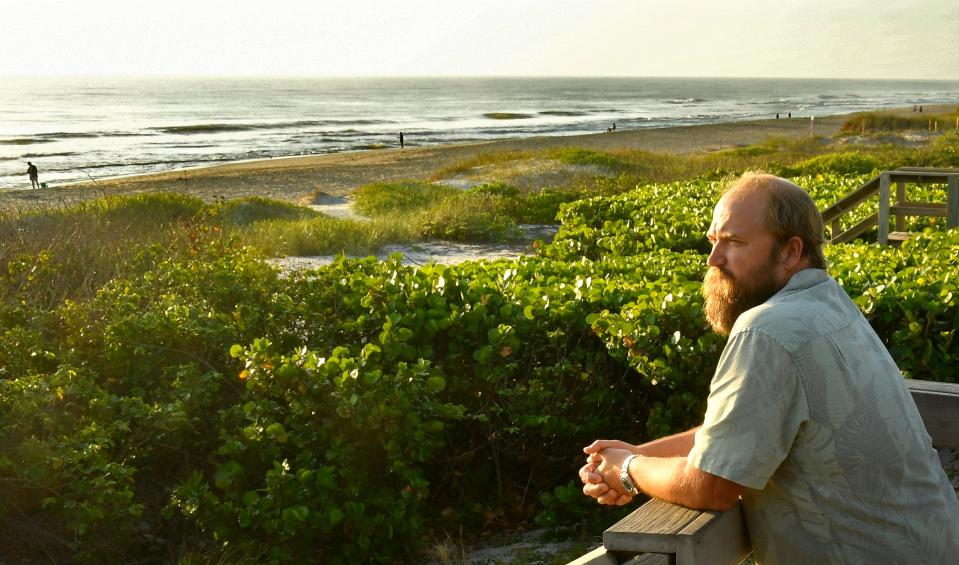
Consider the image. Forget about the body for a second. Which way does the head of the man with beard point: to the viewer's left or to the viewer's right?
to the viewer's left

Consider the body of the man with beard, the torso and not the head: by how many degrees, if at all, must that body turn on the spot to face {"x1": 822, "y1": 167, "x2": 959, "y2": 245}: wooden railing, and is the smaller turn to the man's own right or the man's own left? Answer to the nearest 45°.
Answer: approximately 45° to the man's own right

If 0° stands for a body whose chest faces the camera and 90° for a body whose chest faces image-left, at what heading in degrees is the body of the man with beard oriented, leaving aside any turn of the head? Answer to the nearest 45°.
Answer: approximately 135°
